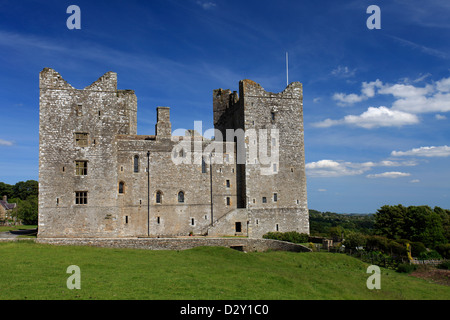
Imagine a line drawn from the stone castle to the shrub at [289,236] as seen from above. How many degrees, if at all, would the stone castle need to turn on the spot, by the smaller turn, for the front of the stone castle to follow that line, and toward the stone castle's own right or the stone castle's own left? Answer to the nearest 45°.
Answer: approximately 90° to the stone castle's own left

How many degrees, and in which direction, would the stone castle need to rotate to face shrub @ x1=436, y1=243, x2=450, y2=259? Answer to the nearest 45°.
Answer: approximately 90° to its left

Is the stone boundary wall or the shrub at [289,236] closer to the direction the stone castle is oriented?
the stone boundary wall

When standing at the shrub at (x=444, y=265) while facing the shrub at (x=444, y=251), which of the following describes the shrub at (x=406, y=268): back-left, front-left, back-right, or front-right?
back-left

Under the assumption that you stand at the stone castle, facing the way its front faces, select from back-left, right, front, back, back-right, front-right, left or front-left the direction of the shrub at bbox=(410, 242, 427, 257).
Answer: left

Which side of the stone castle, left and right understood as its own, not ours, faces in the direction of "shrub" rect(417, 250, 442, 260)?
left

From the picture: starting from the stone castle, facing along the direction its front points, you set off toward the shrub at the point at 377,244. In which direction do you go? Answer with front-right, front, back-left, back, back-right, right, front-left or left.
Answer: left

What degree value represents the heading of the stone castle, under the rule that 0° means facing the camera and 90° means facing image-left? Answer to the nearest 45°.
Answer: approximately 0°

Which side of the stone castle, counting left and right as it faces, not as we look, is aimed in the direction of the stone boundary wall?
front

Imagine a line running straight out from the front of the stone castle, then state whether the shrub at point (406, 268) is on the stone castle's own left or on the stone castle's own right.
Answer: on the stone castle's own left

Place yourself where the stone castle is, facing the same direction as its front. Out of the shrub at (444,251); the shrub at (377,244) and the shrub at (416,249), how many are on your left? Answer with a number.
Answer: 3

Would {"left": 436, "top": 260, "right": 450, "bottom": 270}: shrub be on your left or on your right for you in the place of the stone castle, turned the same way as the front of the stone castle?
on your left
